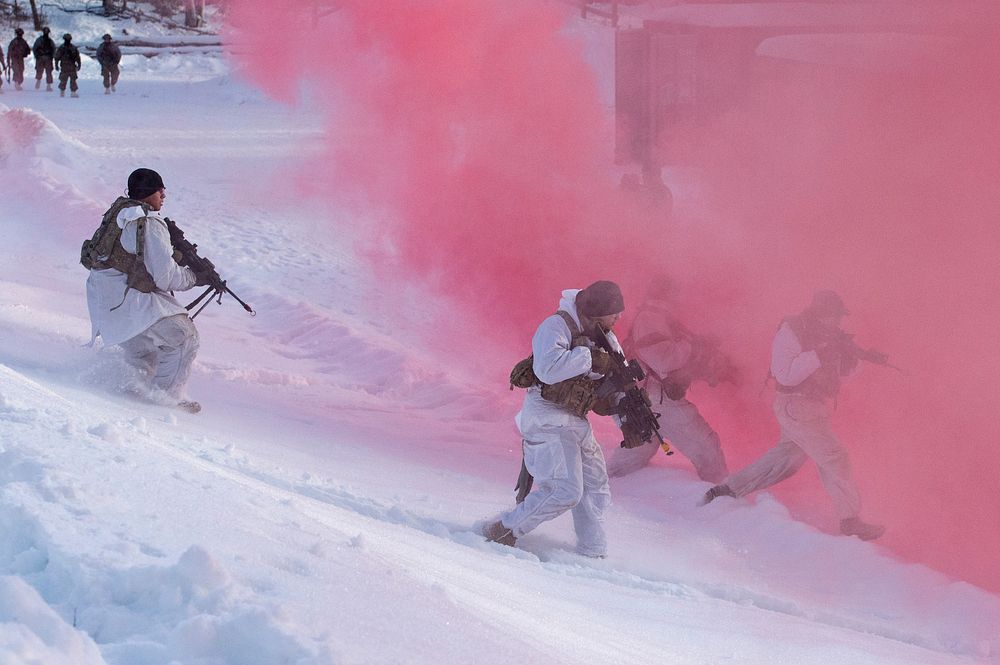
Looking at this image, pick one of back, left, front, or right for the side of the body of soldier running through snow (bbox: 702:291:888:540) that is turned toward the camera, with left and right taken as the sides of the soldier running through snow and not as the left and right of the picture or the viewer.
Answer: right

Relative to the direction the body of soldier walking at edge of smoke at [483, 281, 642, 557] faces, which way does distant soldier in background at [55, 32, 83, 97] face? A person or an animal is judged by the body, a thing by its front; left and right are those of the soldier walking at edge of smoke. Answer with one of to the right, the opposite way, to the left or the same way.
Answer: to the right

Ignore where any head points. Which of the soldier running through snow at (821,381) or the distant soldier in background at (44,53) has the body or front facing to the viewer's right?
the soldier running through snow

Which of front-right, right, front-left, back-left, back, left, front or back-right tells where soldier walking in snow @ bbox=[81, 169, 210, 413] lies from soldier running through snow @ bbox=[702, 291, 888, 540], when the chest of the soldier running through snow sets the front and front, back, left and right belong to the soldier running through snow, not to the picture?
back

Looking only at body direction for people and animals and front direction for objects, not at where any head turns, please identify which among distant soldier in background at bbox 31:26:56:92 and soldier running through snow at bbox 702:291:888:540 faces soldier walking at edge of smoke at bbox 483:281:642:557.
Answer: the distant soldier in background

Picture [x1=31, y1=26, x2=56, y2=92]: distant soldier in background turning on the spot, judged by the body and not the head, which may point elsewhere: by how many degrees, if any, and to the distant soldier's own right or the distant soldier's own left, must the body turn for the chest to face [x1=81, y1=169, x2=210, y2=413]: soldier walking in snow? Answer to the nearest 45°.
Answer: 0° — they already face them

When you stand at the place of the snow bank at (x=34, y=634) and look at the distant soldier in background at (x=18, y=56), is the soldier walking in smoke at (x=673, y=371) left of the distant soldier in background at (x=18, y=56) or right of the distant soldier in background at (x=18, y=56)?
right

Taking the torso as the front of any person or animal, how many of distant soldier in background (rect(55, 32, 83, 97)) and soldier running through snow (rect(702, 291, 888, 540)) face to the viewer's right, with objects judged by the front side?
1

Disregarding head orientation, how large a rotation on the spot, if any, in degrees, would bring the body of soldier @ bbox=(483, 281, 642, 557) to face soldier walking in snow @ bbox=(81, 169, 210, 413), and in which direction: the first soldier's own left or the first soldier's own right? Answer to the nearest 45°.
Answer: approximately 135° to the first soldier's own left

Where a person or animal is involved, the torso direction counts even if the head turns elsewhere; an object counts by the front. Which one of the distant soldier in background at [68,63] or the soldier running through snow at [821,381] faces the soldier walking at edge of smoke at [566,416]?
the distant soldier in background

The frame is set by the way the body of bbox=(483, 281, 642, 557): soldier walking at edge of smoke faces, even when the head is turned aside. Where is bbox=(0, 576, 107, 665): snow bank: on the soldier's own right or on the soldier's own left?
on the soldier's own right

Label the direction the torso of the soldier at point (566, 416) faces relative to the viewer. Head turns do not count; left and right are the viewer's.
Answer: facing to the right of the viewer

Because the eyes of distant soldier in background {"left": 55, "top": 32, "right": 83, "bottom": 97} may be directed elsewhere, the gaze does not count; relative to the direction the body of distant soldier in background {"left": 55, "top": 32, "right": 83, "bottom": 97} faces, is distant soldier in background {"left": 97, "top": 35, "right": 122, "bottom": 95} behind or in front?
behind

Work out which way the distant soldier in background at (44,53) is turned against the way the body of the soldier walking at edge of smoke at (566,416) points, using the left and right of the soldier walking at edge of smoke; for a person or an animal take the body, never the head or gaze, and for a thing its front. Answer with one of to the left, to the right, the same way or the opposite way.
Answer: to the right

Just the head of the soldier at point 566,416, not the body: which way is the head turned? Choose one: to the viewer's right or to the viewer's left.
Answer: to the viewer's right
